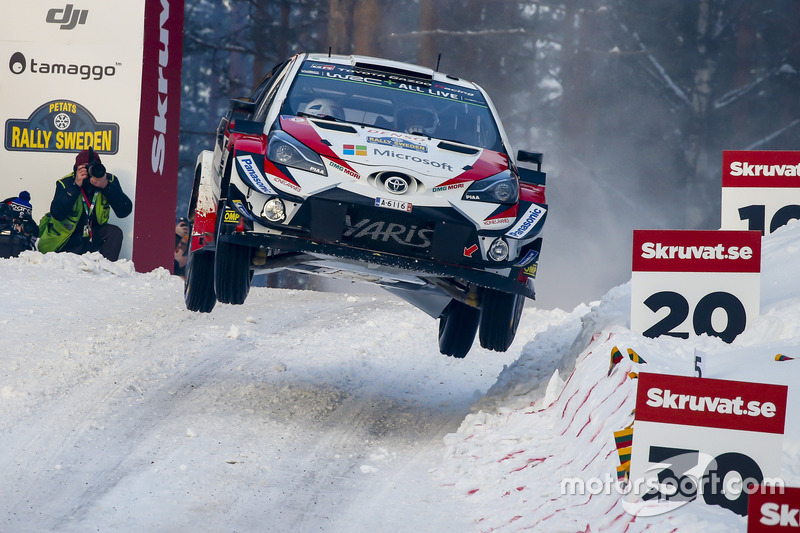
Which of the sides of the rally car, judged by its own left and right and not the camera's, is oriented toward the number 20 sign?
left

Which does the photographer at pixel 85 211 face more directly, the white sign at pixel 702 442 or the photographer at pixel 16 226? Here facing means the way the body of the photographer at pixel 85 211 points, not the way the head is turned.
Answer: the white sign

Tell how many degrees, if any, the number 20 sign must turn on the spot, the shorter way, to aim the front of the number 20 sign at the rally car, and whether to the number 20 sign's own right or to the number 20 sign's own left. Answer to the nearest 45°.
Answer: approximately 90° to the number 20 sign's own right

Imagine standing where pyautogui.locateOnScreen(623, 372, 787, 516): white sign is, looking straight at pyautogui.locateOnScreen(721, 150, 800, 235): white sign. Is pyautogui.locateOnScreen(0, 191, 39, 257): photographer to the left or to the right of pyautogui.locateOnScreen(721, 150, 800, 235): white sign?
left

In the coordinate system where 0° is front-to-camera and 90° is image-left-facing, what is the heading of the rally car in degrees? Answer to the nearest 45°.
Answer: approximately 0°

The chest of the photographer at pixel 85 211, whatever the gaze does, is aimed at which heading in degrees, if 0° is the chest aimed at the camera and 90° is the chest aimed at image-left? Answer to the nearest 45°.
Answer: approximately 315°

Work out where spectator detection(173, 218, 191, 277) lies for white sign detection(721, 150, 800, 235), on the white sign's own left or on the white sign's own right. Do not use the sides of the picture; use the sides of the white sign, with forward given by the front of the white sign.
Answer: on the white sign's own right
